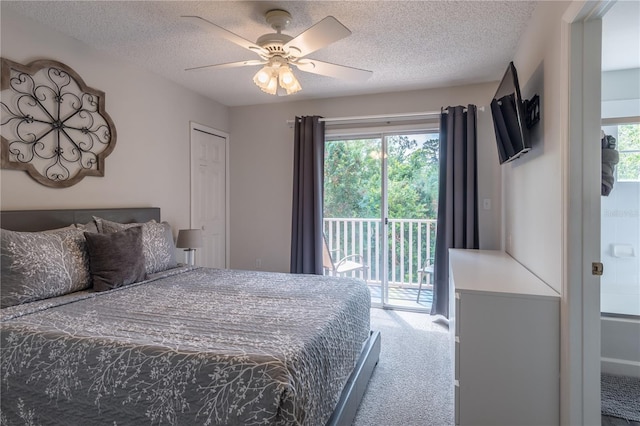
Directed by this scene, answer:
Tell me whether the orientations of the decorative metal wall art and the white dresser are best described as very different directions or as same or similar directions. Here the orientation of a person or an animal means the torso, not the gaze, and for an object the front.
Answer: very different directions

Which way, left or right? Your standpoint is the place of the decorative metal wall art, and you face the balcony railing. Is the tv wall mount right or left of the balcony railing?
right

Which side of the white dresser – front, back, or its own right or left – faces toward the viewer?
left

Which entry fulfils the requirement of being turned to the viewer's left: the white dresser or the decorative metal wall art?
the white dresser

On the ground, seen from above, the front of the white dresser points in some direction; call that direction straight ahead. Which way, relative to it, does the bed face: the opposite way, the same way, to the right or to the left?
the opposite way

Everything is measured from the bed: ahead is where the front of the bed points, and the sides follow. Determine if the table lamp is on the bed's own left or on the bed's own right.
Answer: on the bed's own left

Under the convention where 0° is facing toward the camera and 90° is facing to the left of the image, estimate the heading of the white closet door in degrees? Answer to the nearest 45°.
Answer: approximately 315°

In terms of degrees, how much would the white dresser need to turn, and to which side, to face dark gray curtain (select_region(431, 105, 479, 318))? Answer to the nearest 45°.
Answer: approximately 90° to its right

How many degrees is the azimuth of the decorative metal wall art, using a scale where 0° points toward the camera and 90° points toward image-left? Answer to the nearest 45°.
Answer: approximately 315°

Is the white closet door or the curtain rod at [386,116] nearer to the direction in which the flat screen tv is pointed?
the white closet door
